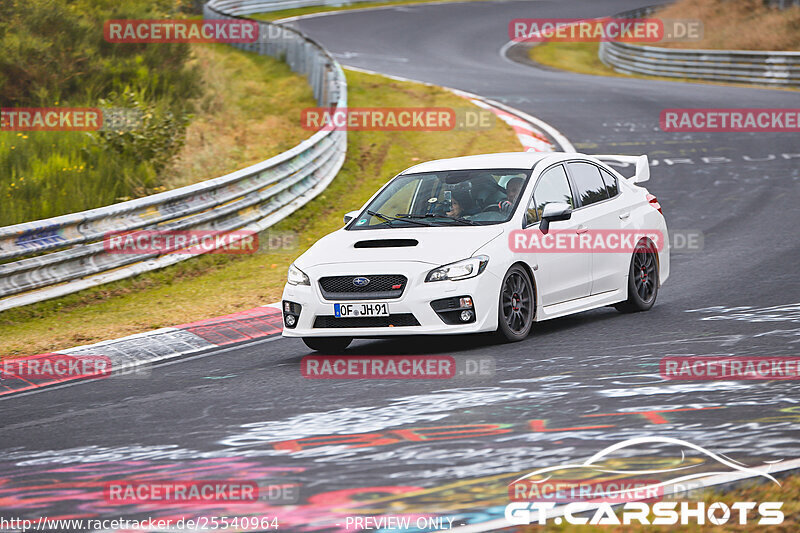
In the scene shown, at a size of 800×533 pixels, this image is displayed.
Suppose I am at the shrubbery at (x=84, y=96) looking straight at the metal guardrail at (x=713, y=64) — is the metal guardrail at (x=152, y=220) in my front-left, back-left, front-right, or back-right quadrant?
back-right

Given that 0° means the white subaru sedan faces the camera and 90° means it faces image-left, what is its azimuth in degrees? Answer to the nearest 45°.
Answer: approximately 45°

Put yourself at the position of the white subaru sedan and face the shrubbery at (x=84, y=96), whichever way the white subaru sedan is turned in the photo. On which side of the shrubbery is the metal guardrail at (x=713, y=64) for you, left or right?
right

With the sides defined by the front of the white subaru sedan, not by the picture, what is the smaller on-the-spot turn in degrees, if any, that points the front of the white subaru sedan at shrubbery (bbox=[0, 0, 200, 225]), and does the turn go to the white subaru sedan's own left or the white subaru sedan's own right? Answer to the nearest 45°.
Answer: approximately 90° to the white subaru sedan's own right

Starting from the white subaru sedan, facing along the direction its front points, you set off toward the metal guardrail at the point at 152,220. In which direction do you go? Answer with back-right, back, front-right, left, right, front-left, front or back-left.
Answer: right

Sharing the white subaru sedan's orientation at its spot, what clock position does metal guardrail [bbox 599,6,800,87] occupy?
The metal guardrail is roughly at 5 o'clock from the white subaru sedan.
